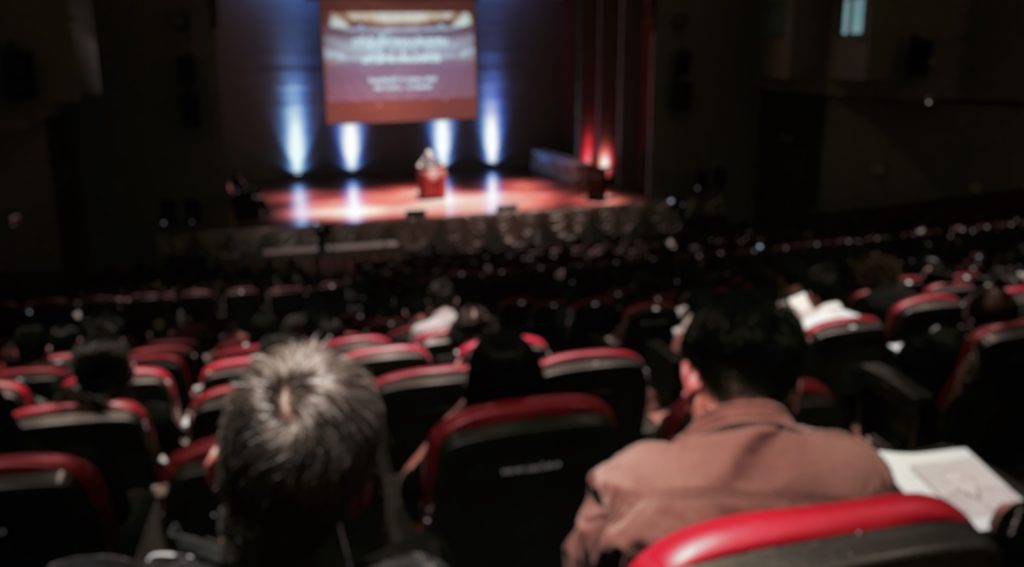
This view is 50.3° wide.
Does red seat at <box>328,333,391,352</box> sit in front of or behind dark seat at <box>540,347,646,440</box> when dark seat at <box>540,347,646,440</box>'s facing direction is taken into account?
in front

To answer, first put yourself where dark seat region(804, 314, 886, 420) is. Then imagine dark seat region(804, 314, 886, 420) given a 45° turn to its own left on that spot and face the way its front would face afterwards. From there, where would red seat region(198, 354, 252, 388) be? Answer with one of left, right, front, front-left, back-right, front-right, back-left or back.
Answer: front

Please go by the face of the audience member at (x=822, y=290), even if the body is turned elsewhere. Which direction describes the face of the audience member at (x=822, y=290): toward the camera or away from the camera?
away from the camera

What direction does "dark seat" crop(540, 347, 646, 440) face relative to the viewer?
away from the camera

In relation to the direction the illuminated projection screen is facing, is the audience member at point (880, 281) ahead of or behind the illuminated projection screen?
ahead

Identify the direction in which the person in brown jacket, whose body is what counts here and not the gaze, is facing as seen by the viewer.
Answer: away from the camera

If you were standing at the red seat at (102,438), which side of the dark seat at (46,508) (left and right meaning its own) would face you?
front

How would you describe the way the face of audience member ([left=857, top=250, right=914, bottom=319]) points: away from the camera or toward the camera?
away from the camera

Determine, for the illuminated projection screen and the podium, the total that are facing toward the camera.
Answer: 2

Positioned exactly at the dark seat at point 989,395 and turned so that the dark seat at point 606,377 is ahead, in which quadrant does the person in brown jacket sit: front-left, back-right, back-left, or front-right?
front-left

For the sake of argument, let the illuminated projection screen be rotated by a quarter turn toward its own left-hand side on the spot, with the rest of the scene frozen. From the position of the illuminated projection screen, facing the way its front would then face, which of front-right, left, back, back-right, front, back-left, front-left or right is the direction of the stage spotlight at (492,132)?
front-left

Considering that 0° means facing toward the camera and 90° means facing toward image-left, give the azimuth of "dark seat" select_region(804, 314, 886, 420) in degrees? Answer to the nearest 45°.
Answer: approximately 135°

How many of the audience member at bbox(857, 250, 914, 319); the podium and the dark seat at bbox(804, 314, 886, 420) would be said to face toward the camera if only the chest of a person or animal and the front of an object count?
1

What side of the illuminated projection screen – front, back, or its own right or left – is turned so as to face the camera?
front

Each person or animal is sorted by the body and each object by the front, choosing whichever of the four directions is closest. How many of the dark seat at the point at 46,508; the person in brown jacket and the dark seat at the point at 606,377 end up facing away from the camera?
3

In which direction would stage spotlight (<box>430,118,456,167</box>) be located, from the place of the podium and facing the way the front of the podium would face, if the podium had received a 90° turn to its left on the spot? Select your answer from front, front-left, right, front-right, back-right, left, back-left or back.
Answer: left

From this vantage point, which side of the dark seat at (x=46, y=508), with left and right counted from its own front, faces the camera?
back

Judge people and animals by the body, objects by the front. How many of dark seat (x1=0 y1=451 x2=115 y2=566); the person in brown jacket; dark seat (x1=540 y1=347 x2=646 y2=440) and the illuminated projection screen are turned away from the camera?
3

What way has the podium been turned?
toward the camera

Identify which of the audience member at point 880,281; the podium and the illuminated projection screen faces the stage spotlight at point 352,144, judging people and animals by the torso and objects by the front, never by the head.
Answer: the audience member
